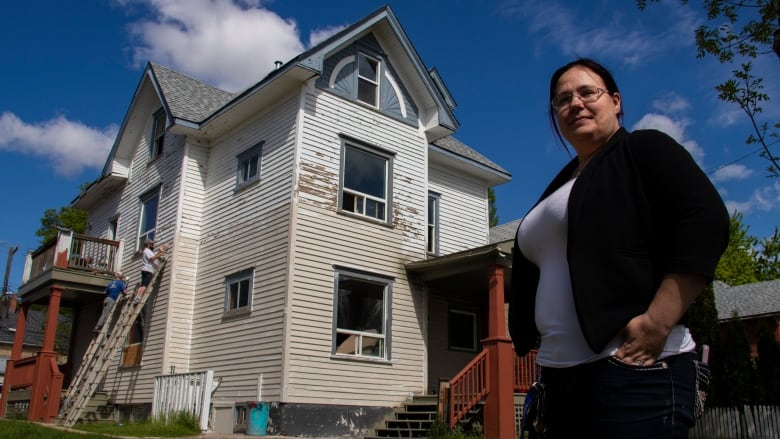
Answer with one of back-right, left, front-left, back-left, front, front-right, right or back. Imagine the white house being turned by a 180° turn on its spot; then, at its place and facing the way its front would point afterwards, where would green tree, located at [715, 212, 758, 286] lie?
right

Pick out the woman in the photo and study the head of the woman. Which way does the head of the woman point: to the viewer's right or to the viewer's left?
to the viewer's left

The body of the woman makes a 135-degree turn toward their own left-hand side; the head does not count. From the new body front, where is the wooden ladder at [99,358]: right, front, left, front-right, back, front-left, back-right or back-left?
back-left

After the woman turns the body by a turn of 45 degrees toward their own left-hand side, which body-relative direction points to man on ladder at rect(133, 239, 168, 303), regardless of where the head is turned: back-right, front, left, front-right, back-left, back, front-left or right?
back-right

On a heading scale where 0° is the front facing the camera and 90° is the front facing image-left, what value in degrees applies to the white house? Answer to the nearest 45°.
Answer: approximately 315°

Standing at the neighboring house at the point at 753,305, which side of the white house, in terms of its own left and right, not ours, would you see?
left

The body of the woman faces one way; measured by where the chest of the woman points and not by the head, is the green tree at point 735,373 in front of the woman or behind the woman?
behind

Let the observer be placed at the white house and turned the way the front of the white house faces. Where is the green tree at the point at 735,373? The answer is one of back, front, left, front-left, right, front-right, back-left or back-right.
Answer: front-left

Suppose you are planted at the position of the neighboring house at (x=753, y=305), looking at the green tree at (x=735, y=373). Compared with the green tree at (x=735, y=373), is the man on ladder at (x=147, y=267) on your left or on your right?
right

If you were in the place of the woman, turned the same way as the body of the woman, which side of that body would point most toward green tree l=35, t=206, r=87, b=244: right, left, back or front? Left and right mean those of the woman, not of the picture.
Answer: right

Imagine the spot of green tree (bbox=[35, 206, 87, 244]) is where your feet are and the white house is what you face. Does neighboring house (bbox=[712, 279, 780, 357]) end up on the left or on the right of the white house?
left

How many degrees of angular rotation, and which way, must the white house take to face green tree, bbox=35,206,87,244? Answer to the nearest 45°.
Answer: approximately 180°

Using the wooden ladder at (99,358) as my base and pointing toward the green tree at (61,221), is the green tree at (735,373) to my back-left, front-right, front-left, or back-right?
back-right
